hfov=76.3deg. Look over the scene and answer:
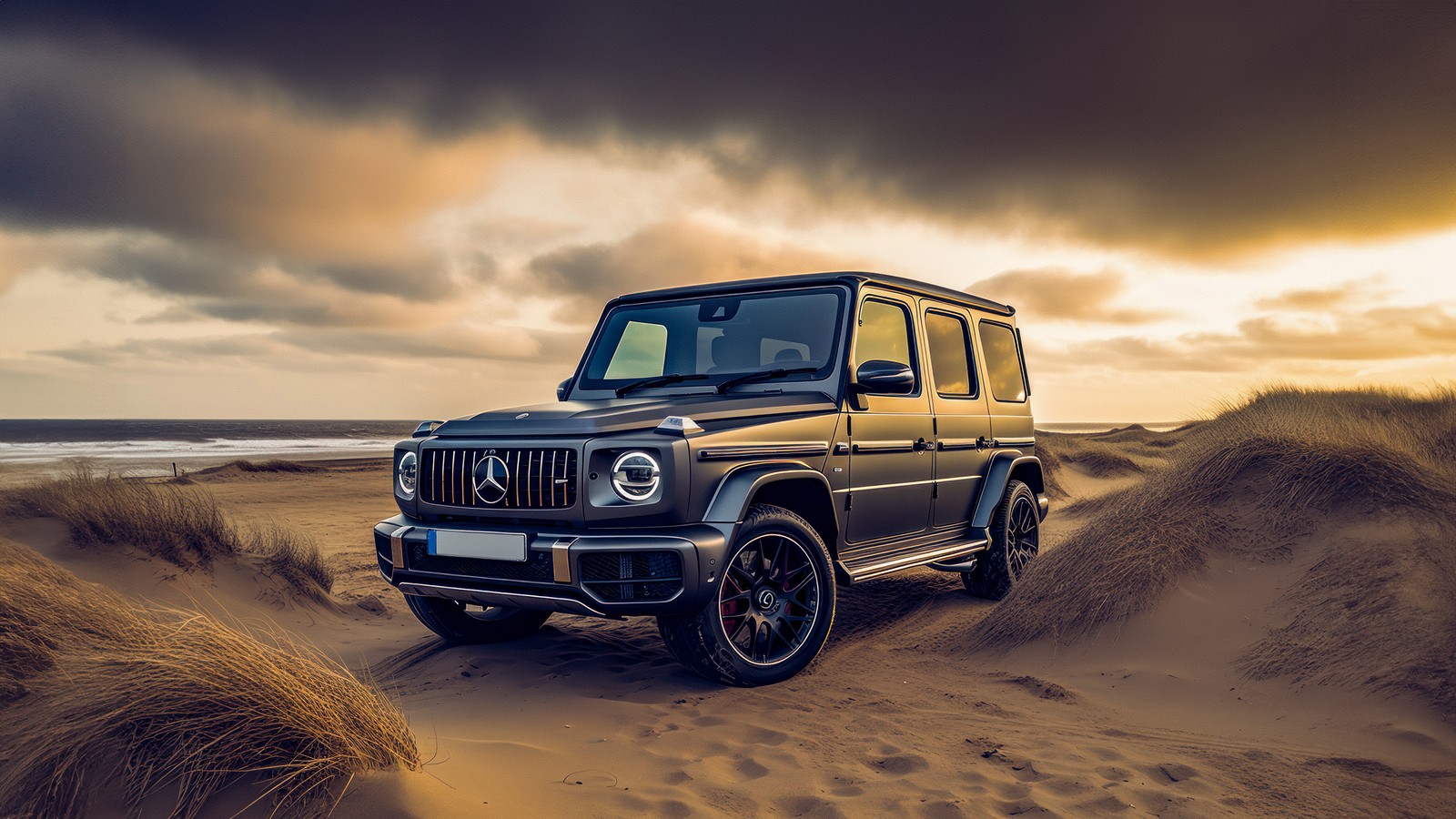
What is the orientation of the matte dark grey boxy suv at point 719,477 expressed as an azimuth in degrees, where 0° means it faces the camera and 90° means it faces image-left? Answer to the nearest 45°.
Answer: approximately 45°
